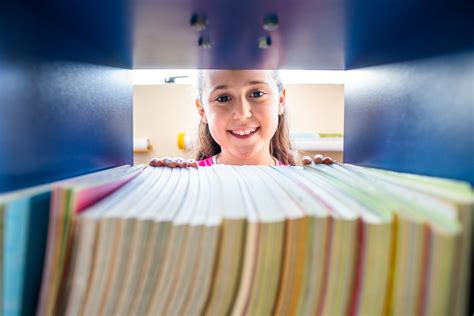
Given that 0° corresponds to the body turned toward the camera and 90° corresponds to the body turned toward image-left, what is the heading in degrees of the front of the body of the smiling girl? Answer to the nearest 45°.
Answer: approximately 0°

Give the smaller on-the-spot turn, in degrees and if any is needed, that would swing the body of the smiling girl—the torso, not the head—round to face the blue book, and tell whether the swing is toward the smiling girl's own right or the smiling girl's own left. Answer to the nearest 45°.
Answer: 0° — they already face it

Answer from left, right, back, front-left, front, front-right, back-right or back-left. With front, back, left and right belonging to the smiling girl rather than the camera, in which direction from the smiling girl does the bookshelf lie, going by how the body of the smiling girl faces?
front
